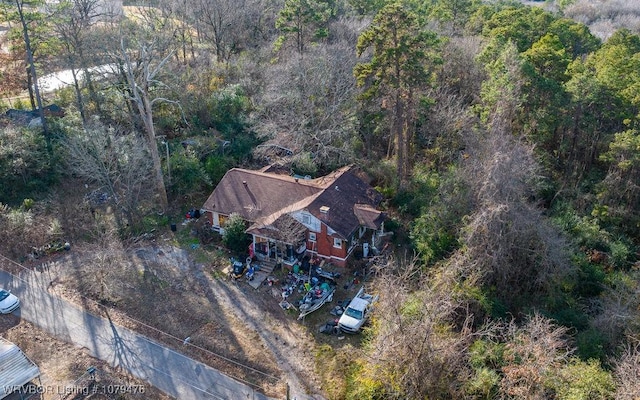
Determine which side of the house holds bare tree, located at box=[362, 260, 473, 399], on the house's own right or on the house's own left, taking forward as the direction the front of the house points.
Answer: on the house's own left

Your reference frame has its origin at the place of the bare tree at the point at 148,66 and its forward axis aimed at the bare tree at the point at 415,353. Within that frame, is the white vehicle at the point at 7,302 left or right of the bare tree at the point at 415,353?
right

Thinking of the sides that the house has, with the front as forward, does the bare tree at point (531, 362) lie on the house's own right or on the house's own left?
on the house's own left

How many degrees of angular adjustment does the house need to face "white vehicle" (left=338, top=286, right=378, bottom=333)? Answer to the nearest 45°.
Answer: approximately 45° to its left

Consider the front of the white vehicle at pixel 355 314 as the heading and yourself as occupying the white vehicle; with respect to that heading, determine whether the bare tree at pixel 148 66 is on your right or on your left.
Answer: on your right

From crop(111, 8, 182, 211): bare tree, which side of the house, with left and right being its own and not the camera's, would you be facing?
right
